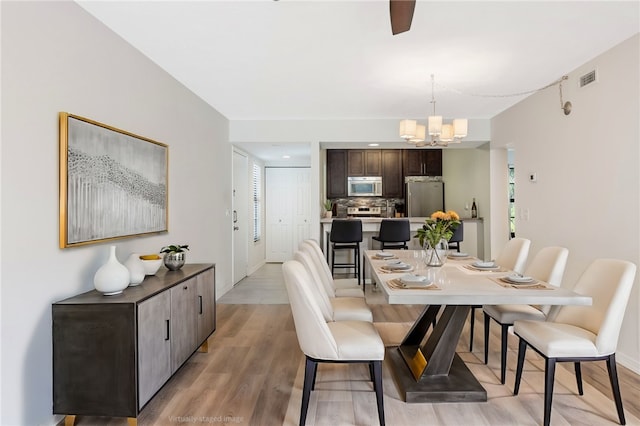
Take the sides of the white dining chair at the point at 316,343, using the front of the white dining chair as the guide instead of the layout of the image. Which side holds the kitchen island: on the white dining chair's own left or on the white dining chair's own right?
on the white dining chair's own left

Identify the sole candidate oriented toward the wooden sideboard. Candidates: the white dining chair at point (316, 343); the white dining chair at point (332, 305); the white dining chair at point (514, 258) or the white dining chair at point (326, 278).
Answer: the white dining chair at point (514, 258)

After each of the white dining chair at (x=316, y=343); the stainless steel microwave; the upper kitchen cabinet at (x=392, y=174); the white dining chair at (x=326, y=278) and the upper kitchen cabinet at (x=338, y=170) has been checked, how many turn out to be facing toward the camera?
3

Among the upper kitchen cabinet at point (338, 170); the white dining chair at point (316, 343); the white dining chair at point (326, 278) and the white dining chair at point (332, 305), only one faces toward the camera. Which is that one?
the upper kitchen cabinet

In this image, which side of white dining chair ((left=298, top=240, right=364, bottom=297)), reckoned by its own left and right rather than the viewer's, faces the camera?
right

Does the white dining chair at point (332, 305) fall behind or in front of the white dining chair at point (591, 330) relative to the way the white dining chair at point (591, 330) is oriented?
in front

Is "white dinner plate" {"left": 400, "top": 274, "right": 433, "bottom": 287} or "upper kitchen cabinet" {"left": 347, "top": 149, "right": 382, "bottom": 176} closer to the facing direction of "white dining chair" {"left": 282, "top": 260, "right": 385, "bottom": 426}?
the white dinner plate

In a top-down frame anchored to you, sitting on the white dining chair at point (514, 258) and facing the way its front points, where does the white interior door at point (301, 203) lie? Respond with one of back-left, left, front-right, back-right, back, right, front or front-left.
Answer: right

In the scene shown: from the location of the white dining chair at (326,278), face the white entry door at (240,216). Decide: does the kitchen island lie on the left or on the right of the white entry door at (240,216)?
right

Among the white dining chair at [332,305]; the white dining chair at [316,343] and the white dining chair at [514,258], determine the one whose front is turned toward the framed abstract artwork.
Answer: the white dining chair at [514,258]

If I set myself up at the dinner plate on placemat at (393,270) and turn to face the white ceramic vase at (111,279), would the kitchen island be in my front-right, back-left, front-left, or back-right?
back-right

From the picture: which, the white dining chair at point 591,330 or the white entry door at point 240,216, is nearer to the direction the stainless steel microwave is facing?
the white dining chair

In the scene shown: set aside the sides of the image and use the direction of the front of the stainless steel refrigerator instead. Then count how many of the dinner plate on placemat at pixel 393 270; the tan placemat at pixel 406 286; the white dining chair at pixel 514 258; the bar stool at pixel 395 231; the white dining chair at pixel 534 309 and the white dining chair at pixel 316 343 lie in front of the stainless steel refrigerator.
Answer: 6

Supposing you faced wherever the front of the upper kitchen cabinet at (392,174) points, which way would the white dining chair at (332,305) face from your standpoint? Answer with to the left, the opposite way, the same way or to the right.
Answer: to the left

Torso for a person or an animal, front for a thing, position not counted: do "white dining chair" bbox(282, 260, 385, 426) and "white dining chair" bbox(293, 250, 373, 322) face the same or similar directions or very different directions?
same or similar directions

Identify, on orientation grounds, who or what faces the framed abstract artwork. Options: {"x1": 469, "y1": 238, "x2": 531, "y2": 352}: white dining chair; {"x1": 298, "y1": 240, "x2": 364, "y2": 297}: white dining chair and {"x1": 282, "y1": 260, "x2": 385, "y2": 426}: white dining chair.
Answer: {"x1": 469, "y1": 238, "x2": 531, "y2": 352}: white dining chair

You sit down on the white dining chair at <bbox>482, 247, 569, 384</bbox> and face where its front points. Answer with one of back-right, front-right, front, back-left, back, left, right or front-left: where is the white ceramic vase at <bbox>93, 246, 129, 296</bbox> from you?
front

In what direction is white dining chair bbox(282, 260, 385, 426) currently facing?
to the viewer's right

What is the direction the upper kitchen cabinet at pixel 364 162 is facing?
toward the camera

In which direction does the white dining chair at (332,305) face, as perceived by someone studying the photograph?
facing to the right of the viewer

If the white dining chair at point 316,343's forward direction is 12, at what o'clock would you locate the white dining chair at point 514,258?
the white dining chair at point 514,258 is roughly at 11 o'clock from the white dining chair at point 316,343.
